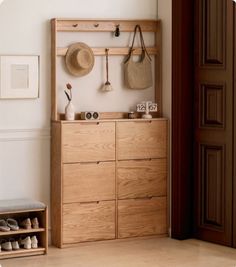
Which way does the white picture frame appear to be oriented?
toward the camera

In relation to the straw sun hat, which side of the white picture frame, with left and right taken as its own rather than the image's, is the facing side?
left

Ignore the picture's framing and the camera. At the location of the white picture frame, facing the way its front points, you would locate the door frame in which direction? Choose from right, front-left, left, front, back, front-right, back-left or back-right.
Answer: left

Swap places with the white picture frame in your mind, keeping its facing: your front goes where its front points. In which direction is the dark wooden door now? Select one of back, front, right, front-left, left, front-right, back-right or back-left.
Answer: left

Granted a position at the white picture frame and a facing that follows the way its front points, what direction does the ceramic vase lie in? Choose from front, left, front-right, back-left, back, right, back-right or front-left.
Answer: left

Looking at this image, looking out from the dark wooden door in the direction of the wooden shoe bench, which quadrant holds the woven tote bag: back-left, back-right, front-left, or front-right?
front-right
